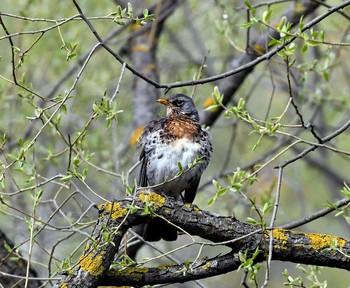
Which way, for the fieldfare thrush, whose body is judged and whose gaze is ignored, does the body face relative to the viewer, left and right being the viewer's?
facing the viewer
